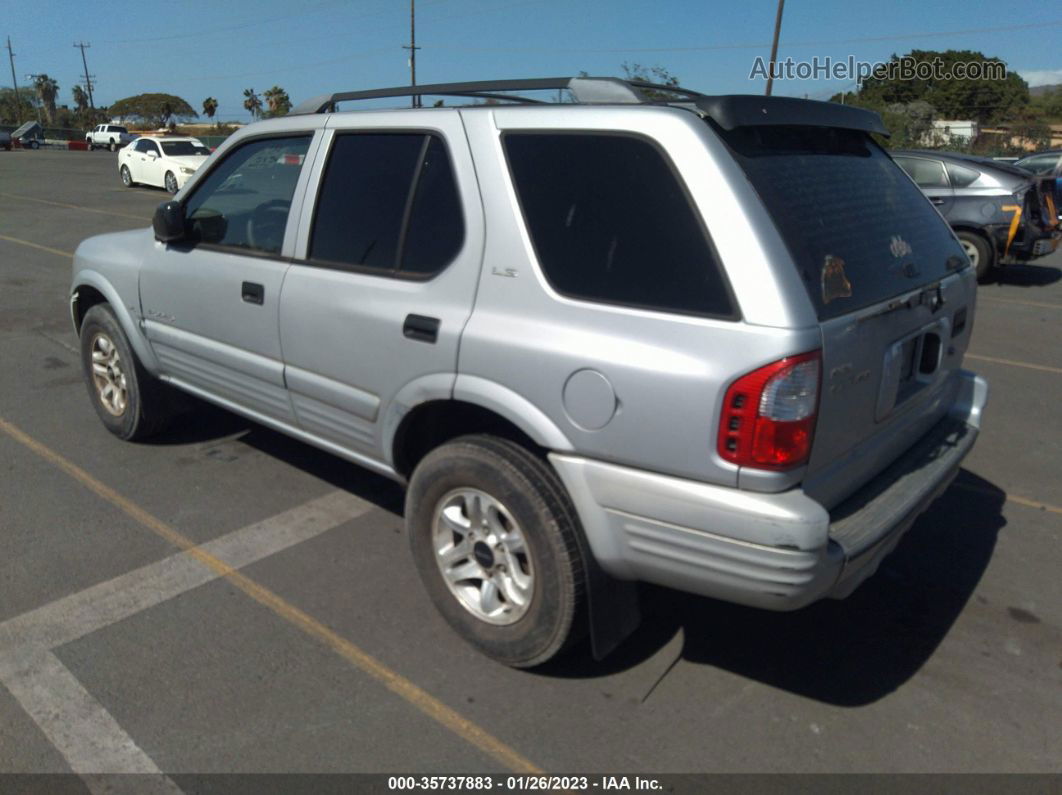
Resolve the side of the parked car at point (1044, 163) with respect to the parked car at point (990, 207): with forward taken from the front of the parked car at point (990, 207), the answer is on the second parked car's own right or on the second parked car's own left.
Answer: on the second parked car's own right

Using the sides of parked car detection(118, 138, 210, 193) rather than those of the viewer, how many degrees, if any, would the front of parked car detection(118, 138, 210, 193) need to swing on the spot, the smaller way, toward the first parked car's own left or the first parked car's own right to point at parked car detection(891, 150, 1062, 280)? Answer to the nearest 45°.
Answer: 0° — it already faces it

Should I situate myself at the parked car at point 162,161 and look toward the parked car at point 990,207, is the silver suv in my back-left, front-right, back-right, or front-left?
front-right

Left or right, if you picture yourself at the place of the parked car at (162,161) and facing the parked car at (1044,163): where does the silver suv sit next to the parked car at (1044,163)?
right

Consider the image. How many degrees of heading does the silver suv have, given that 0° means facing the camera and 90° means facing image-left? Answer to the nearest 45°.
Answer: approximately 135°

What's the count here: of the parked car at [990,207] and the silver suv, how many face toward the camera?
0

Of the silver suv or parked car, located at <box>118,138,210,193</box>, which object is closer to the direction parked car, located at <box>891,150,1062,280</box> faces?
the parked car

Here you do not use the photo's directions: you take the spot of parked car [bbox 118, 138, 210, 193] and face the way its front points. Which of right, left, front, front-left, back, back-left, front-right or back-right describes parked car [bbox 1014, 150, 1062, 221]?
front

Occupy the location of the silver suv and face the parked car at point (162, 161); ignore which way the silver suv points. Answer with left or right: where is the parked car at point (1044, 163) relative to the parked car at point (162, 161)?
right

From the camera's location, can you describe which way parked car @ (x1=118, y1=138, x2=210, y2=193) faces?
facing the viewer and to the right of the viewer

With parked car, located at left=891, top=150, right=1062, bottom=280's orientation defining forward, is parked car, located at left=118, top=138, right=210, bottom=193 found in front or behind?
in front

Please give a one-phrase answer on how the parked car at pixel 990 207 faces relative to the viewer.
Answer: facing away from the viewer and to the left of the viewer

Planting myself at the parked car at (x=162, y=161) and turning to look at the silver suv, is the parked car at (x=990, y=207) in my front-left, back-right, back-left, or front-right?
front-left

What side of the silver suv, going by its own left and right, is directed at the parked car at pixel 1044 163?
right
